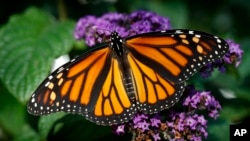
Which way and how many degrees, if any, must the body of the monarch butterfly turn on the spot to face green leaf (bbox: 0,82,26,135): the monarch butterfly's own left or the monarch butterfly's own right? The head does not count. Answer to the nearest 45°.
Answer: approximately 45° to the monarch butterfly's own left

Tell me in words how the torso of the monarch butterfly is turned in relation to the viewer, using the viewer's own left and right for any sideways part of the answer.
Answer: facing away from the viewer

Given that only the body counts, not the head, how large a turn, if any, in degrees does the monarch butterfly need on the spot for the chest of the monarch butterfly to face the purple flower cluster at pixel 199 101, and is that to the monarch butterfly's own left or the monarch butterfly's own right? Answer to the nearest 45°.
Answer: approximately 90° to the monarch butterfly's own right

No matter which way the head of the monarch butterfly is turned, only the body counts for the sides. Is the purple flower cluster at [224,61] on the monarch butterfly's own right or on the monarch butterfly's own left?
on the monarch butterfly's own right
